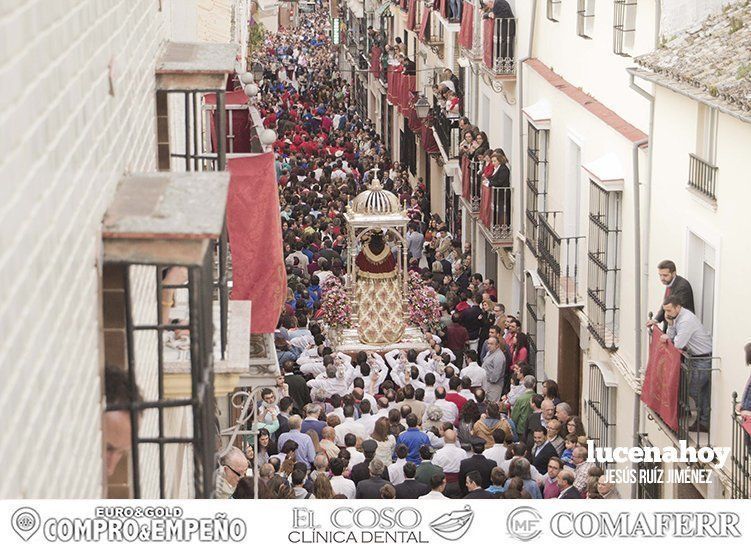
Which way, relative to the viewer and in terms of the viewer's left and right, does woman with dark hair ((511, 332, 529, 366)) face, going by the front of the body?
facing to the left of the viewer

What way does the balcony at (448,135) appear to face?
to the viewer's left

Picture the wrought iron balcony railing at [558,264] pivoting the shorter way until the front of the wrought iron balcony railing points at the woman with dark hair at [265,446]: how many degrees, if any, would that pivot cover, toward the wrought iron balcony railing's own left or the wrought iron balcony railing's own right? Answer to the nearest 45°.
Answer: approximately 45° to the wrought iron balcony railing's own left

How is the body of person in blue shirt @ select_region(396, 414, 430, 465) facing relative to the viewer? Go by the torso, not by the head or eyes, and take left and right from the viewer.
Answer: facing away from the viewer

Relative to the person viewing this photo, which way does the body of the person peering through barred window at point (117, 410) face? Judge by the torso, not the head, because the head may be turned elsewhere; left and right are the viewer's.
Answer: facing to the right of the viewer

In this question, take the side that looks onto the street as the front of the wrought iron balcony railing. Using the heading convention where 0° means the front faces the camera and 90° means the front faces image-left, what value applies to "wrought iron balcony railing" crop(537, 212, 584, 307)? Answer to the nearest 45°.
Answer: approximately 90°

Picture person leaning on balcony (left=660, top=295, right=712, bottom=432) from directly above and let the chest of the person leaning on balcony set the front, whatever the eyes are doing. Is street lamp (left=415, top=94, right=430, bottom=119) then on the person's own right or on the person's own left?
on the person's own right

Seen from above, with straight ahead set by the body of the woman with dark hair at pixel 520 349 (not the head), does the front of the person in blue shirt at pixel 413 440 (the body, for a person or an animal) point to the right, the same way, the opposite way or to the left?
to the right

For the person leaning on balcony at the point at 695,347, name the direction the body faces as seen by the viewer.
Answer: to the viewer's left

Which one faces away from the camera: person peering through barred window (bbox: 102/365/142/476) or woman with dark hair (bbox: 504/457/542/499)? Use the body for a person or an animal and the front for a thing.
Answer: the woman with dark hair

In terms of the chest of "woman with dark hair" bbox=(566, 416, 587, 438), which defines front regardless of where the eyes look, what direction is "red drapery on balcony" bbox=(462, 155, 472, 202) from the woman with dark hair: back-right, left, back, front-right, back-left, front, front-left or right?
back-right
